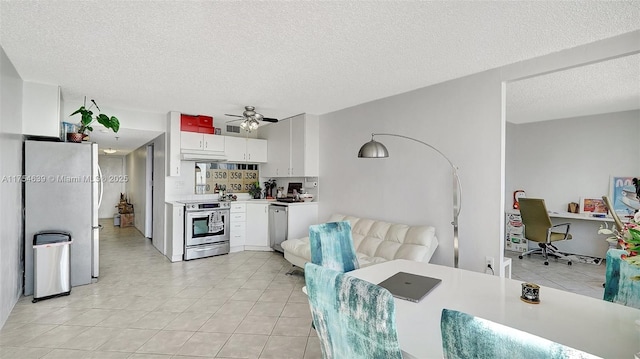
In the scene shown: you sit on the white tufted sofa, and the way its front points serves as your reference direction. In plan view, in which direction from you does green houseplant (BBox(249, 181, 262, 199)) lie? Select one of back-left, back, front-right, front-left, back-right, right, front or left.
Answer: right

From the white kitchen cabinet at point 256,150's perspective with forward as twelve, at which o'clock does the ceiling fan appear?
The ceiling fan is roughly at 12 o'clock from the white kitchen cabinet.

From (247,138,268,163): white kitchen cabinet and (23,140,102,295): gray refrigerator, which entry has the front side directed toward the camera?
the white kitchen cabinet

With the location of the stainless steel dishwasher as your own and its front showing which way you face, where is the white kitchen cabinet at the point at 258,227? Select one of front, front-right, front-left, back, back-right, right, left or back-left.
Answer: right

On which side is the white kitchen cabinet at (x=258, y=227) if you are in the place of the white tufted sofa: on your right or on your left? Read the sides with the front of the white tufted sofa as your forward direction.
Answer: on your right

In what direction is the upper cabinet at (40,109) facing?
to the viewer's right

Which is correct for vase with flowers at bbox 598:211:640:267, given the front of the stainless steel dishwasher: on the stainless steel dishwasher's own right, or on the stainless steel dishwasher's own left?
on the stainless steel dishwasher's own left

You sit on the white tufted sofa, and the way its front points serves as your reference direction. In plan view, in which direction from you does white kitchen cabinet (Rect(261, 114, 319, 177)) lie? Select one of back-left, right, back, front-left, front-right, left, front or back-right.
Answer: right

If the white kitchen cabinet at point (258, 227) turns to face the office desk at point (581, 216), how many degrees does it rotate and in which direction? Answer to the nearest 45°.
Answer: approximately 90° to its left

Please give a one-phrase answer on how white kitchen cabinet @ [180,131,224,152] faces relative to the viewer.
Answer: facing the viewer

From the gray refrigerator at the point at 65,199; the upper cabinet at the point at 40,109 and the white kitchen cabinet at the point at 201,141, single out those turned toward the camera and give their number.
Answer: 1

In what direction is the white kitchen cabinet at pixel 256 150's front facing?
toward the camera

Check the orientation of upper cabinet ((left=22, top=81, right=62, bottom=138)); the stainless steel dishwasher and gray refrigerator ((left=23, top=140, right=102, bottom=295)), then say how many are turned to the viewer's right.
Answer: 2

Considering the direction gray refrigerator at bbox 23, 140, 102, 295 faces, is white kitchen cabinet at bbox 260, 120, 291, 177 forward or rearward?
forward

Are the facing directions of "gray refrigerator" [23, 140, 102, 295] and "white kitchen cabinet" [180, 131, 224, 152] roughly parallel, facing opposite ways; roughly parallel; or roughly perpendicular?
roughly perpendicular

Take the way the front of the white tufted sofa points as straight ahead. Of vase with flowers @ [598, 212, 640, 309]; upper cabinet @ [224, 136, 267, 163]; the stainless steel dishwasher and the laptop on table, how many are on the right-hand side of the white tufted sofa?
2

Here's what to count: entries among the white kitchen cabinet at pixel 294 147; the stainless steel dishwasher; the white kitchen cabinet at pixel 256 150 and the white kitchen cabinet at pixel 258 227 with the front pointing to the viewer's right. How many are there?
0

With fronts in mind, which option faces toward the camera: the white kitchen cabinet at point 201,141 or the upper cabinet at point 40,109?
the white kitchen cabinet
